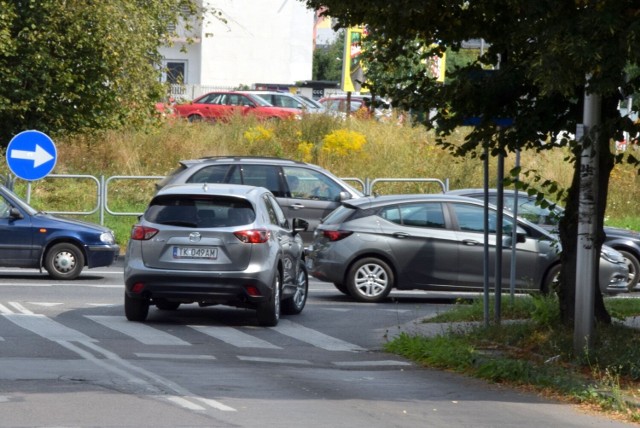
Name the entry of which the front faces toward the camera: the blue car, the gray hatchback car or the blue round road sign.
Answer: the blue round road sign

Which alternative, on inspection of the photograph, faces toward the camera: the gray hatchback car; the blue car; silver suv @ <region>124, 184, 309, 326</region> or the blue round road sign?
the blue round road sign

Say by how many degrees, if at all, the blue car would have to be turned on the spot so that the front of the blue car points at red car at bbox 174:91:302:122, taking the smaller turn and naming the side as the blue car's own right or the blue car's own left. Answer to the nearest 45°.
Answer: approximately 90° to the blue car's own left

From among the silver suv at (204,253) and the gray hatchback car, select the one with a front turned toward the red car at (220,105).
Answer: the silver suv

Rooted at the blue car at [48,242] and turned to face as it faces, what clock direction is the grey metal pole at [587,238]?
The grey metal pole is roughly at 2 o'clock from the blue car.

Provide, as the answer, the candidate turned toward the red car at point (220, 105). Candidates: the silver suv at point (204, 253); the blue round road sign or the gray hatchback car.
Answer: the silver suv

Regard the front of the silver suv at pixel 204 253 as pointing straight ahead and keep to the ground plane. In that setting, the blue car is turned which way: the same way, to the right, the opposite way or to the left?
to the right

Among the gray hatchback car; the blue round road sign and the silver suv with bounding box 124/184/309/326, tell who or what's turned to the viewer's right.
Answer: the gray hatchback car

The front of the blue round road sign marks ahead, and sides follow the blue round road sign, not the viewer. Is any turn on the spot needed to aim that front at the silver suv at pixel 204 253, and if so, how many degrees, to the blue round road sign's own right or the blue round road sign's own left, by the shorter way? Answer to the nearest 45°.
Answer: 0° — it already faces it

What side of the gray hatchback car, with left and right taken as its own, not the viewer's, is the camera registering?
right

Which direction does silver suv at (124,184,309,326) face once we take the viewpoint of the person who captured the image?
facing away from the viewer

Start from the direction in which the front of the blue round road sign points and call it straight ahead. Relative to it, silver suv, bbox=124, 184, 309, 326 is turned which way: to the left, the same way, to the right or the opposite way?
the opposite way

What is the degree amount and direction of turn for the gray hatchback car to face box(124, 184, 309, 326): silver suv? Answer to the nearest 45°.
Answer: approximately 135° to its right

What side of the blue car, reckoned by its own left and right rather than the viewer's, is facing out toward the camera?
right
